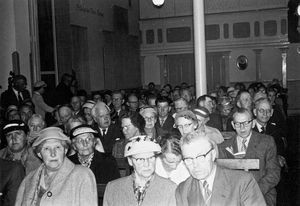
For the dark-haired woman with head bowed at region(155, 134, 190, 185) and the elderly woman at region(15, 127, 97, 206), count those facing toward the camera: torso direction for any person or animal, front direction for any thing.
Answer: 2

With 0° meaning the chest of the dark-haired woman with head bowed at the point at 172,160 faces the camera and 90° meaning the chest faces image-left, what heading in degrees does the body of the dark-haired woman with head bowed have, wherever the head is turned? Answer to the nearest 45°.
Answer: approximately 0°

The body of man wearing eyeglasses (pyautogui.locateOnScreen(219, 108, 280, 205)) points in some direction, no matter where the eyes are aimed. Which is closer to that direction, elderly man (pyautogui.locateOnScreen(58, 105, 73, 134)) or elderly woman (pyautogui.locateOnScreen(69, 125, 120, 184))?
the elderly woman

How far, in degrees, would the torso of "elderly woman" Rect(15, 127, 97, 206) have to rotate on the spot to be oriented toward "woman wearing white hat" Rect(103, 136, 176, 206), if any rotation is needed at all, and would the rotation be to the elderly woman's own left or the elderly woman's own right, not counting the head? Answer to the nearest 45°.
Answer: approximately 45° to the elderly woman's own left
